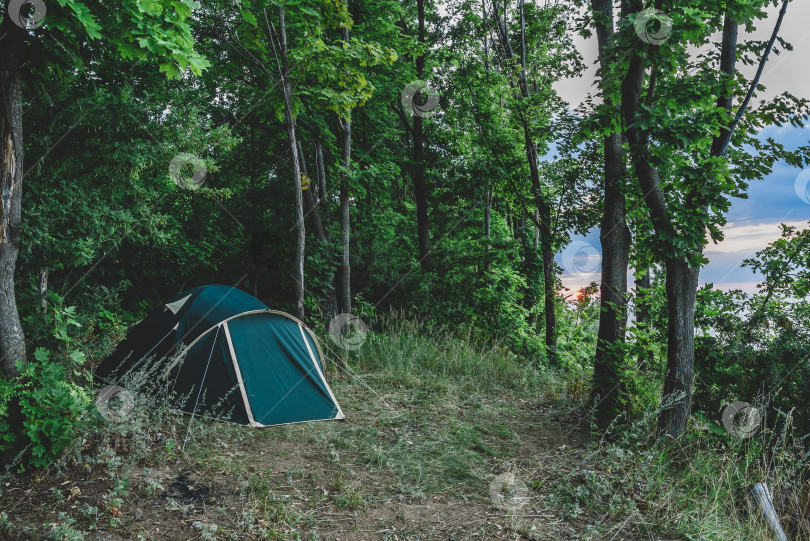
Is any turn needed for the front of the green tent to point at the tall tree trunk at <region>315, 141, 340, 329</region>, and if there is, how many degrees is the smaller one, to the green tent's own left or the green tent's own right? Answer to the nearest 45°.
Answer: approximately 135° to the green tent's own left

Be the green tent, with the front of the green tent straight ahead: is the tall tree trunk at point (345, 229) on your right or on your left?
on your left

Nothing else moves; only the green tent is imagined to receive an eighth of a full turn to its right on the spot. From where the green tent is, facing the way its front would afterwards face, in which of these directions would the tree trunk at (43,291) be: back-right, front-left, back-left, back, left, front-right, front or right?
back-right

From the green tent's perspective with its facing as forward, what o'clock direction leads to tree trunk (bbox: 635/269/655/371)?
The tree trunk is roughly at 11 o'clock from the green tent.

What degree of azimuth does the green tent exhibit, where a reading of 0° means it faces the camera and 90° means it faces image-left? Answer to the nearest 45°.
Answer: approximately 315°

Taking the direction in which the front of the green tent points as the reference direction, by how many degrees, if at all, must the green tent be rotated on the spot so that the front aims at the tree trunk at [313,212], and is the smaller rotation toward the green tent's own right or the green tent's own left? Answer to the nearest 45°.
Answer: approximately 135° to the green tent's own left
